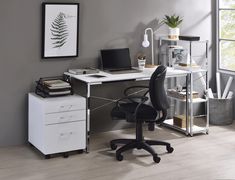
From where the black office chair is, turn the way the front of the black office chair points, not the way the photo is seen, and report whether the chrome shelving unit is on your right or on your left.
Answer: on your right

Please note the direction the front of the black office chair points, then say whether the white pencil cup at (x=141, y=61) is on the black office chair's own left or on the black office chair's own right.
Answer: on the black office chair's own right

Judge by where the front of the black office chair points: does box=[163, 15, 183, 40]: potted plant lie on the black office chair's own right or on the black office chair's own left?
on the black office chair's own right
